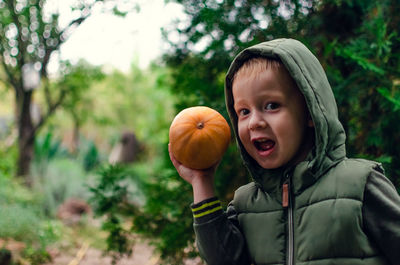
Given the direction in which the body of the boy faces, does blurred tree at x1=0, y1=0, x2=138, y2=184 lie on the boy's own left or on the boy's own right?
on the boy's own right

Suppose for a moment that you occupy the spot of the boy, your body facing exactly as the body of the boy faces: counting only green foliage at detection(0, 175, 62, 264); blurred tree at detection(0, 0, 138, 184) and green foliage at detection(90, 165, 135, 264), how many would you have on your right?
3

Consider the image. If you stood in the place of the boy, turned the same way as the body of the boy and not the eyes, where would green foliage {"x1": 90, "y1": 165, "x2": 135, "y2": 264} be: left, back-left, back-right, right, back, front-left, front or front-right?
right

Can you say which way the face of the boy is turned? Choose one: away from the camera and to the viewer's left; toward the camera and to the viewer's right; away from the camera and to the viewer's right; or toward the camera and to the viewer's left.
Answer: toward the camera and to the viewer's left

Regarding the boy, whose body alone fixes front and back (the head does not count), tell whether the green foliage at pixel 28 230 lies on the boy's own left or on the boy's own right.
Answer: on the boy's own right

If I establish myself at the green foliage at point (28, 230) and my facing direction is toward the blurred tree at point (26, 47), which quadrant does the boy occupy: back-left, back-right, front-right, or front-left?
back-right
